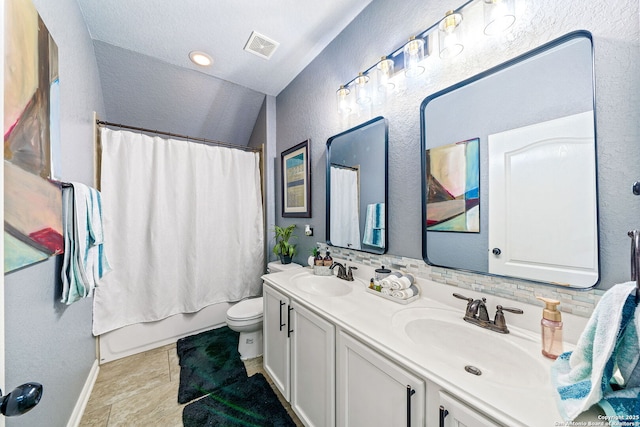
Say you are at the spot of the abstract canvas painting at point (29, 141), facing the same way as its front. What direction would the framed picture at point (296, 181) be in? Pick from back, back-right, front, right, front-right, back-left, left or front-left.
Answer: front

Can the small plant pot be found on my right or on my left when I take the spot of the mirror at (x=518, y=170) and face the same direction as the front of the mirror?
on my right

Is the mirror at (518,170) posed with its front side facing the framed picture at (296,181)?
no

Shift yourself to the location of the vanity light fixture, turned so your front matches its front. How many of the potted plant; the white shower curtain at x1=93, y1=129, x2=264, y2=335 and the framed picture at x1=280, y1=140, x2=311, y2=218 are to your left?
0

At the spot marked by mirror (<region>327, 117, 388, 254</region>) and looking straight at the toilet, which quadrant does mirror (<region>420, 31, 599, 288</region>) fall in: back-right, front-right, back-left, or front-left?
back-left

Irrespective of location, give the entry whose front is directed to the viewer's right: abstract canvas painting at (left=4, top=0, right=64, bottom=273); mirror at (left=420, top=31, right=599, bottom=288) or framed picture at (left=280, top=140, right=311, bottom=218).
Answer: the abstract canvas painting

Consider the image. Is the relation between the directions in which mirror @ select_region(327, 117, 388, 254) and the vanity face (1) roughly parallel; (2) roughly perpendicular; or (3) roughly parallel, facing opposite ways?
roughly parallel

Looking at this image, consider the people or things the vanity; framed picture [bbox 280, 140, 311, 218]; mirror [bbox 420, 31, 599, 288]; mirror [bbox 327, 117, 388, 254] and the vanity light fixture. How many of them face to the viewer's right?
0

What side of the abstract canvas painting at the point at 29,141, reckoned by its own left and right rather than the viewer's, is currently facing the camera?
right

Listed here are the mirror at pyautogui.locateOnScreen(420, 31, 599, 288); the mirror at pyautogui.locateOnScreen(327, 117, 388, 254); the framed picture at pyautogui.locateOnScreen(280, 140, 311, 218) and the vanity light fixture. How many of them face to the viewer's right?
0

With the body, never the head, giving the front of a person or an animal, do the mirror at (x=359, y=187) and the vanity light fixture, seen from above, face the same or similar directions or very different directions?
same or similar directions

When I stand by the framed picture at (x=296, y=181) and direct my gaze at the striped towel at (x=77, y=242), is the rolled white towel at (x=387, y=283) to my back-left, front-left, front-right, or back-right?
front-left

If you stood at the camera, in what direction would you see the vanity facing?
facing the viewer and to the left of the viewer
